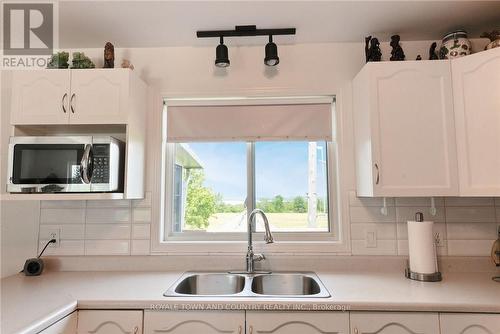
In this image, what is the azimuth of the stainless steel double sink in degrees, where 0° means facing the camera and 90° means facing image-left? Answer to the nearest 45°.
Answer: approximately 0°

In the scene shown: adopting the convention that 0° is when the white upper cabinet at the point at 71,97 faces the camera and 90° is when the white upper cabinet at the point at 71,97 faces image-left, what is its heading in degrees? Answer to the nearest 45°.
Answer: approximately 0°
